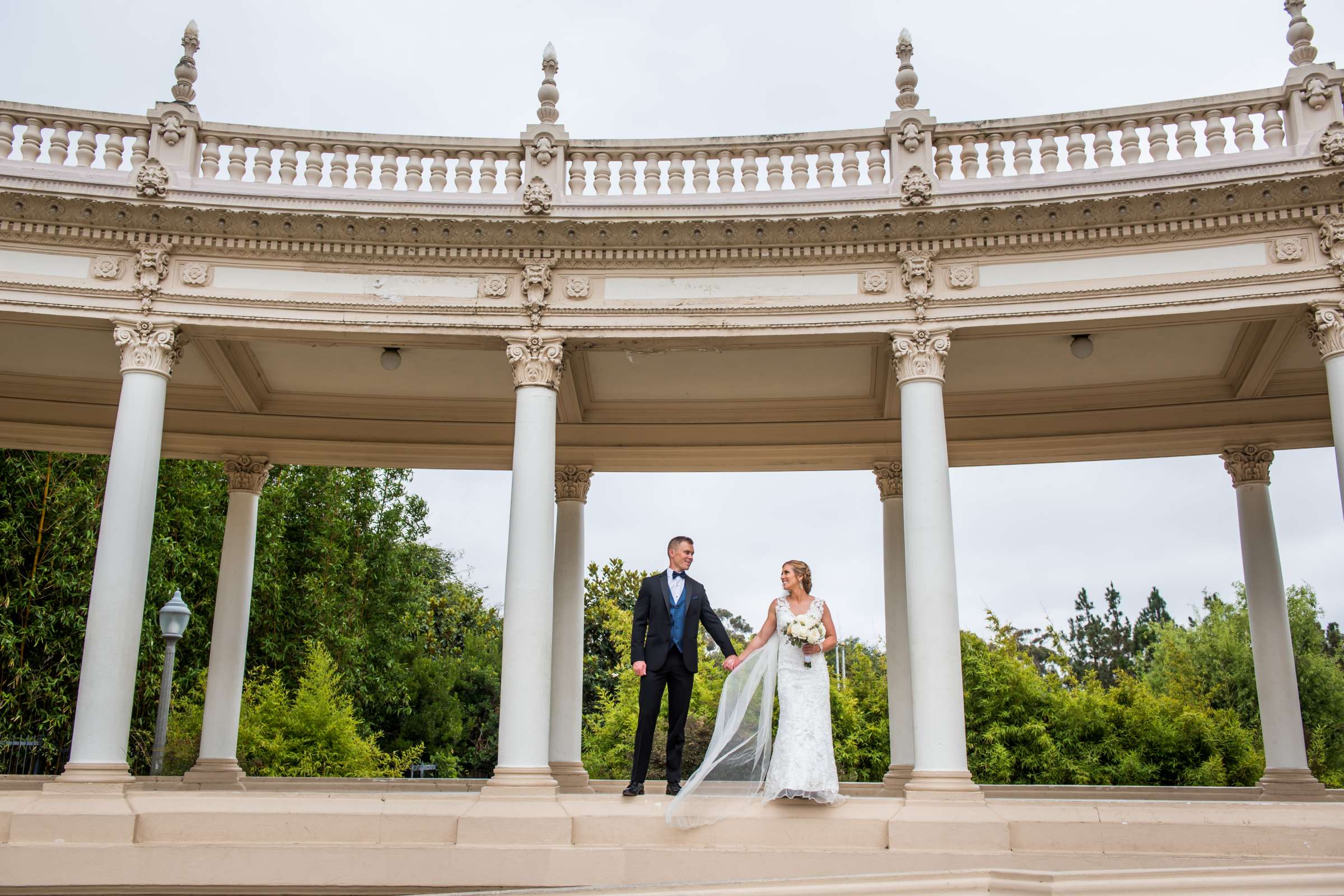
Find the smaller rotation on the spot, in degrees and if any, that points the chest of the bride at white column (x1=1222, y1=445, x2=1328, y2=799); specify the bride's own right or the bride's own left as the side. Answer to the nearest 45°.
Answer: approximately 135° to the bride's own left

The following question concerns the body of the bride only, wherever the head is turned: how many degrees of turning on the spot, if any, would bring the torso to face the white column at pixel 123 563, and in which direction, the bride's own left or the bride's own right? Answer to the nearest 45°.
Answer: approximately 90° to the bride's own right

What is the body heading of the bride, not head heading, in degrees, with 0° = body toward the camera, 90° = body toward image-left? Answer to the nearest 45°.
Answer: approximately 0°

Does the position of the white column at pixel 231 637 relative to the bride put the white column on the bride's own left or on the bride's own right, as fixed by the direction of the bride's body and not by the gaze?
on the bride's own right

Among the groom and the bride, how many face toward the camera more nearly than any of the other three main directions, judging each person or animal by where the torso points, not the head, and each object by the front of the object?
2

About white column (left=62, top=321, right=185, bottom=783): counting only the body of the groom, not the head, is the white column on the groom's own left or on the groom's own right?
on the groom's own right
